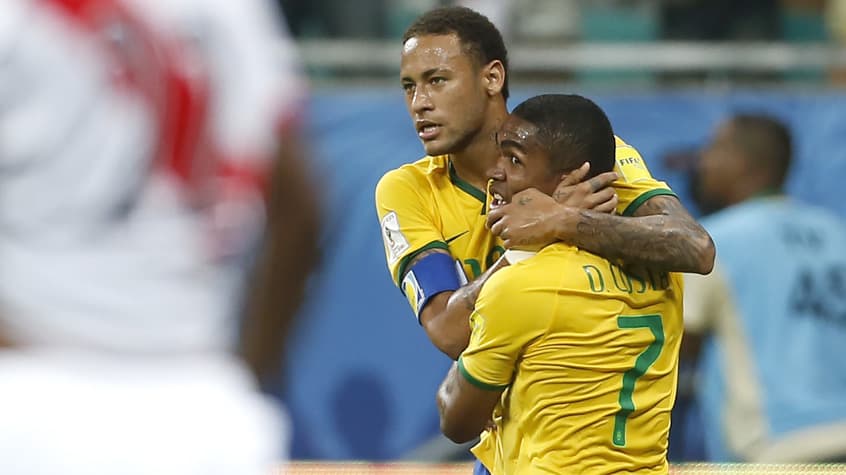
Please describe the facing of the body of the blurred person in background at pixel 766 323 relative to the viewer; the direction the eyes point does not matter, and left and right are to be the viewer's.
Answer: facing away from the viewer and to the left of the viewer

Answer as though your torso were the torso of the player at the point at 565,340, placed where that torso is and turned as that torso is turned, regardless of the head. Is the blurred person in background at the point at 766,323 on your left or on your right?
on your right

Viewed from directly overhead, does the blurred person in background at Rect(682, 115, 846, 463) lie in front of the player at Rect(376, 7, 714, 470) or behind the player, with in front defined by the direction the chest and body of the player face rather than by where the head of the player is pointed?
behind

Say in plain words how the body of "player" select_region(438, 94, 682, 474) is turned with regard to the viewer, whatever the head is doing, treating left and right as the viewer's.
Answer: facing away from the viewer and to the left of the viewer

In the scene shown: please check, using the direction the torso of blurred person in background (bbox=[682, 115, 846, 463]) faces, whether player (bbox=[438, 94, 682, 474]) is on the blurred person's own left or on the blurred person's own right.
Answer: on the blurred person's own left

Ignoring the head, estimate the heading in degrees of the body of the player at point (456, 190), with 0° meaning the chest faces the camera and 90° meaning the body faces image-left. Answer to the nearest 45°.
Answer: approximately 0°
